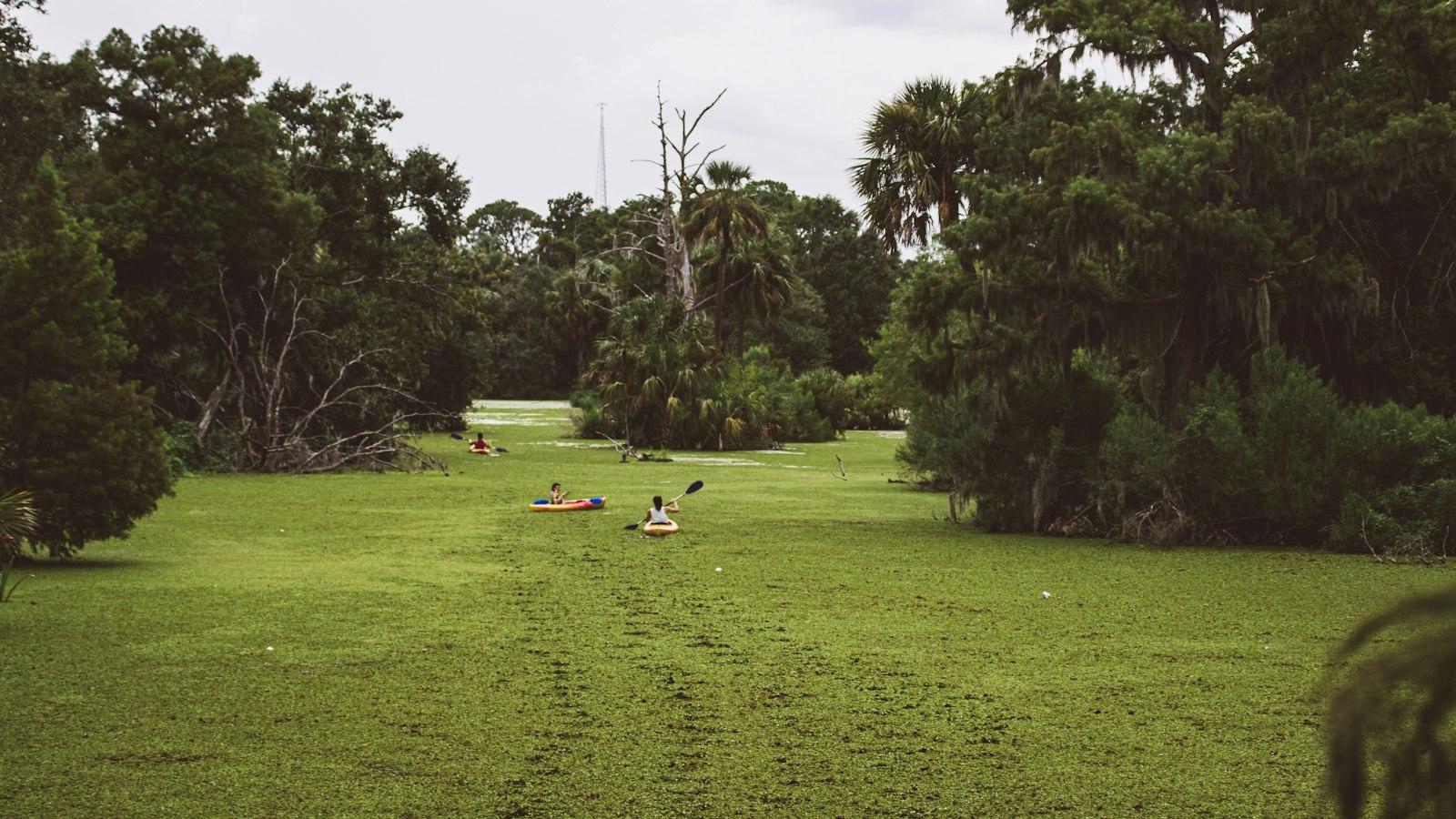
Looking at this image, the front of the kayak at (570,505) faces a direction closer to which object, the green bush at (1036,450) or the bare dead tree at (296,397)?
the green bush

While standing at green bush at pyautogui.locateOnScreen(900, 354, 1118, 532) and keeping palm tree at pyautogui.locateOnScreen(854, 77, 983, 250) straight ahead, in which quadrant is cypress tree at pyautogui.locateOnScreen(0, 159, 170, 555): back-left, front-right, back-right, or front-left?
back-left

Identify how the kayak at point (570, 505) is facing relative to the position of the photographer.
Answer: facing to the right of the viewer

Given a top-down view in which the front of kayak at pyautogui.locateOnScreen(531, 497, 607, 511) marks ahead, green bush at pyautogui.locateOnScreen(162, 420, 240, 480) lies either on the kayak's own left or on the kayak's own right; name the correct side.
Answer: on the kayak's own left

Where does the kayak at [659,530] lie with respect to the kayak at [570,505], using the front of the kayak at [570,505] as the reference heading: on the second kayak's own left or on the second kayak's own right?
on the second kayak's own right

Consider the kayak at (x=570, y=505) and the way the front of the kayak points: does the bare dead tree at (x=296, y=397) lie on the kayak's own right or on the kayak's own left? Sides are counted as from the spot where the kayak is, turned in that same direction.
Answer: on the kayak's own left

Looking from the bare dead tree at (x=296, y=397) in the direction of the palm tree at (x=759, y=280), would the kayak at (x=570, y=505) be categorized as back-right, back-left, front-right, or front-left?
back-right

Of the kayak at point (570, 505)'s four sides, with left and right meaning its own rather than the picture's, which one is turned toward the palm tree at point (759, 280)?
left

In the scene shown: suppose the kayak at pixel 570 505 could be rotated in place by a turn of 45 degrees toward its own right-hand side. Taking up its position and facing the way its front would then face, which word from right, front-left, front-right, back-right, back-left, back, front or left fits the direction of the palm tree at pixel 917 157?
left

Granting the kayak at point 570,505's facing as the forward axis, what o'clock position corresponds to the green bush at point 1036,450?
The green bush is roughly at 1 o'clock from the kayak.

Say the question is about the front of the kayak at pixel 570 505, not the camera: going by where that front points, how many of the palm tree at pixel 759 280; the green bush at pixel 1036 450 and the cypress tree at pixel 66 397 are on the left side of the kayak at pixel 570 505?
1
